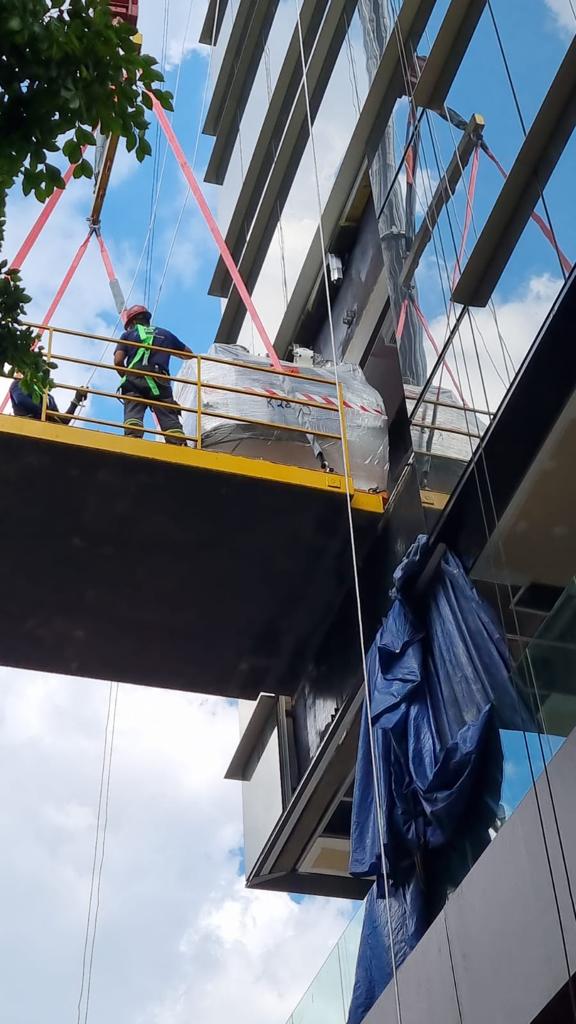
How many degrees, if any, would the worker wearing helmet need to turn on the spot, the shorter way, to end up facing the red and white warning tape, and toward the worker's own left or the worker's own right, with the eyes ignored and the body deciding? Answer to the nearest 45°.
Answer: approximately 90° to the worker's own right

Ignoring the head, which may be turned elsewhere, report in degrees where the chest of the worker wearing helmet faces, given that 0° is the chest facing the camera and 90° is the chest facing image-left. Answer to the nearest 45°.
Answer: approximately 180°

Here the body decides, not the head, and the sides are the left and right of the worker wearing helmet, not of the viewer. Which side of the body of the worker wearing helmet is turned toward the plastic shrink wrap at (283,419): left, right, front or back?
right
